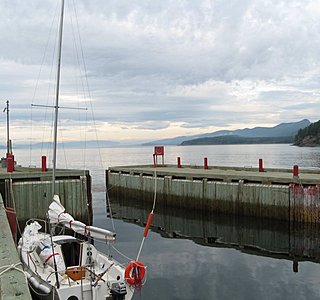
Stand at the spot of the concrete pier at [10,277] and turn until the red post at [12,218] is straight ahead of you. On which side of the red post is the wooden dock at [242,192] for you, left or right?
right

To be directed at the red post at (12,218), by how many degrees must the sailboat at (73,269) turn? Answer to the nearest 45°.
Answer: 0° — it already faces it

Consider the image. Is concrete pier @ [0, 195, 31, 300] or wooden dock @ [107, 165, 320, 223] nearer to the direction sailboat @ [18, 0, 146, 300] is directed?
the wooden dock

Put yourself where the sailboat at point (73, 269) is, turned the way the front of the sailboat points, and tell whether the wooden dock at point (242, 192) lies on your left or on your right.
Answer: on your right

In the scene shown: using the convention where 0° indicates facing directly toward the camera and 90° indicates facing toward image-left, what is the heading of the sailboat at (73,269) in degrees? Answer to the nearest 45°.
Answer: approximately 135°
